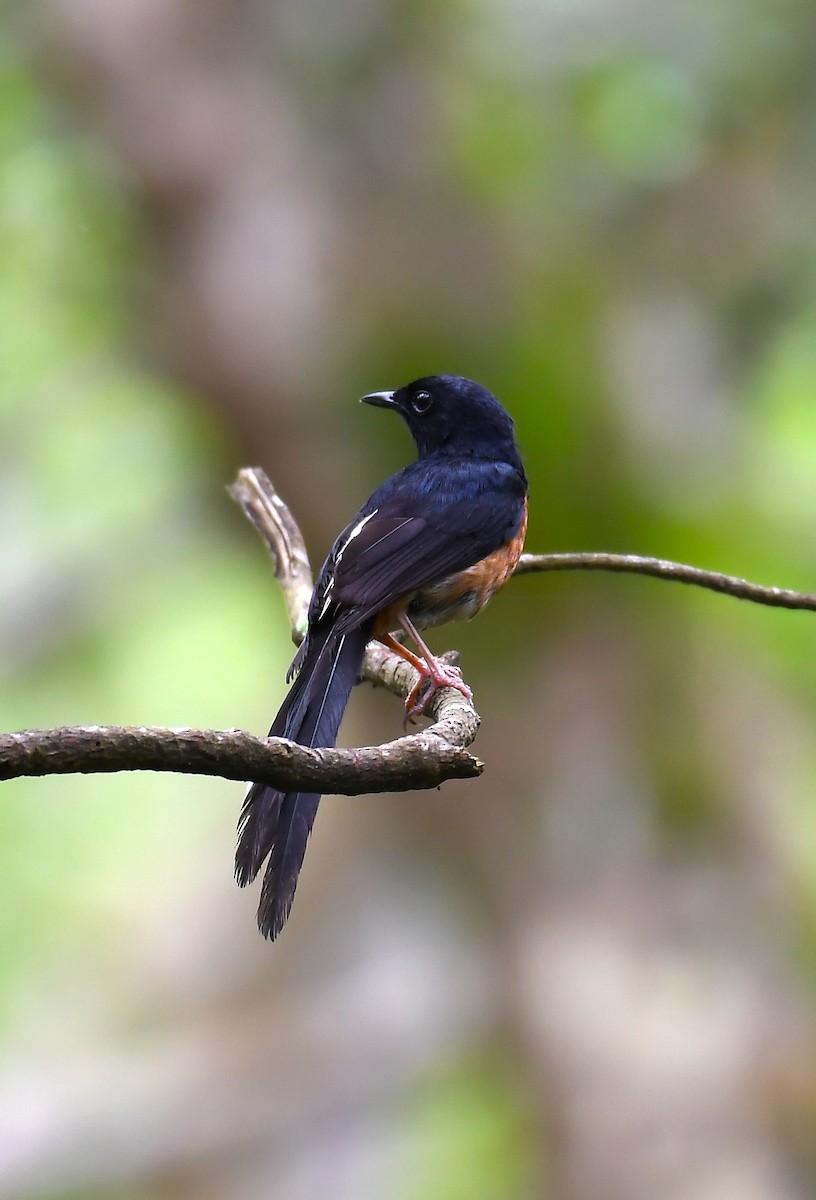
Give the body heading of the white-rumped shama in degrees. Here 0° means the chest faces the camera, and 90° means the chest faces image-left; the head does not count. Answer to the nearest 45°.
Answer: approximately 225°
